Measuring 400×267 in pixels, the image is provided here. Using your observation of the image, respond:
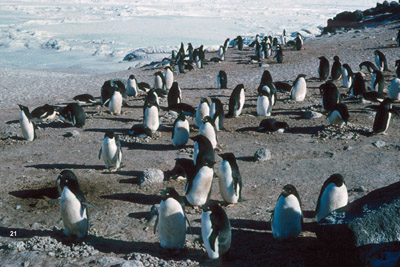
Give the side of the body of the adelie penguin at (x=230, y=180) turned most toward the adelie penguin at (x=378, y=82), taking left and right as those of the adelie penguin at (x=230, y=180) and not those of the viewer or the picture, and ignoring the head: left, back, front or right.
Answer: back

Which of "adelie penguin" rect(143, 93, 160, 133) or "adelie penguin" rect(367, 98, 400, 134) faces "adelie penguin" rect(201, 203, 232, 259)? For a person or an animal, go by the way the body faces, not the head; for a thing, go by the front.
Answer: "adelie penguin" rect(143, 93, 160, 133)

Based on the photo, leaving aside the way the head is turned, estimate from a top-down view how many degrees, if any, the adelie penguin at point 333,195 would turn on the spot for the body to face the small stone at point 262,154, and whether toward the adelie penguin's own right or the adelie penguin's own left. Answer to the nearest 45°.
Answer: approximately 180°

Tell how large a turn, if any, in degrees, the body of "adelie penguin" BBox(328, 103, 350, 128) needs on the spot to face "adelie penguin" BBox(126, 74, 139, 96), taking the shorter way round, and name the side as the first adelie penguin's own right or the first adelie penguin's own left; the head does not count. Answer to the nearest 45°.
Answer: approximately 90° to the first adelie penguin's own right

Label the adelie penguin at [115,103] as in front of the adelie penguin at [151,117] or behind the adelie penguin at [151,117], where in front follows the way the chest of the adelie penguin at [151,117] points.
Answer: behind

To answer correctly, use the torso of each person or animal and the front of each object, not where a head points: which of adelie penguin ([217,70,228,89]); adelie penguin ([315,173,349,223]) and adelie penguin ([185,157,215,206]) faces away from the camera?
adelie penguin ([217,70,228,89])

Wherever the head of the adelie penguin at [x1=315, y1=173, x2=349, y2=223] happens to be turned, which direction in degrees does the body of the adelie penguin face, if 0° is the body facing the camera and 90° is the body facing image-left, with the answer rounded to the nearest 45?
approximately 315°

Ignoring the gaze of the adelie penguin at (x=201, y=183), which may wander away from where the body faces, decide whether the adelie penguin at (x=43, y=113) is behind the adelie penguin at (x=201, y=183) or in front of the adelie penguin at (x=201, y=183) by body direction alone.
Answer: behind

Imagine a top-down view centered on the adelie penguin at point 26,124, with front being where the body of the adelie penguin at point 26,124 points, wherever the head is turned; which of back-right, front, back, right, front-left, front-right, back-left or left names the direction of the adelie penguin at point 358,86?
back-left
